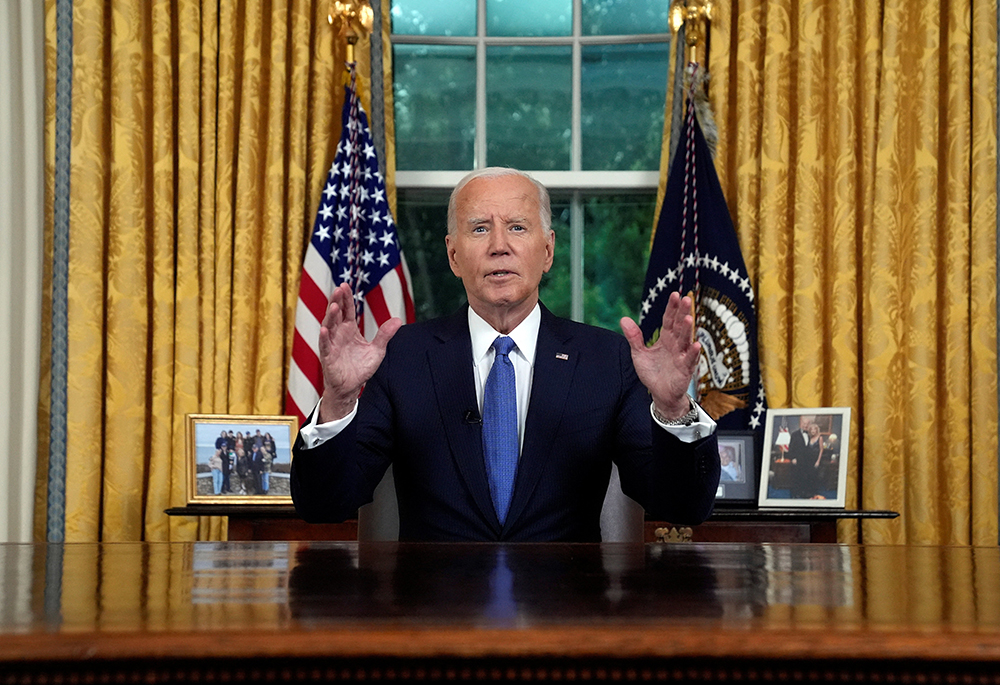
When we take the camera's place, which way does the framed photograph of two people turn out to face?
facing the viewer

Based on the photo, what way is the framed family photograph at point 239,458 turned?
toward the camera

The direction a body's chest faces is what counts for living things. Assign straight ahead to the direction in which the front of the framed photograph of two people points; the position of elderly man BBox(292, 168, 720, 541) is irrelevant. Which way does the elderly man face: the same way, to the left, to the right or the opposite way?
the same way

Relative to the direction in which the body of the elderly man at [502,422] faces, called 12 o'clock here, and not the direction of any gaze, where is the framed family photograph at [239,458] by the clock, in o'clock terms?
The framed family photograph is roughly at 5 o'clock from the elderly man.

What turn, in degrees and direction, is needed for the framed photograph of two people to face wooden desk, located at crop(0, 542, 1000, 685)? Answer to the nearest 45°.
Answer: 0° — it already faces it

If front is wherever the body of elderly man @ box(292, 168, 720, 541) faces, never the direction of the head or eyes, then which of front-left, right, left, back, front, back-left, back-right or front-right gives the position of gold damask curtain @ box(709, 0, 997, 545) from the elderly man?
back-left

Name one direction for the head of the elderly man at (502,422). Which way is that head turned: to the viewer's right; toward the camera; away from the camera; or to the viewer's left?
toward the camera

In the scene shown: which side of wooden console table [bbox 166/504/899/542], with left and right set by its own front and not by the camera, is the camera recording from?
front

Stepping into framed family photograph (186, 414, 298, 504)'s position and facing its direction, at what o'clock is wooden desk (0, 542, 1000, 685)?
The wooden desk is roughly at 12 o'clock from the framed family photograph.

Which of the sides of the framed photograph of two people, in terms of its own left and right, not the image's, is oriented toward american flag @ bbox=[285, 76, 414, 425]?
right

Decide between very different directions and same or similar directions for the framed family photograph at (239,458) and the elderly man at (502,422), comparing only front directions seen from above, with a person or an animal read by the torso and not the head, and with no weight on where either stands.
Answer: same or similar directions
